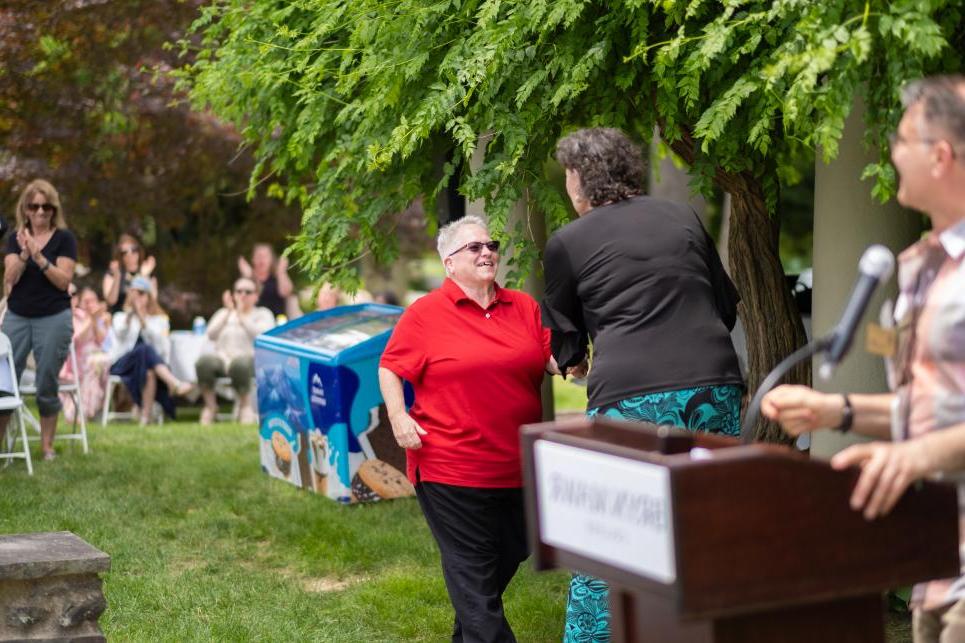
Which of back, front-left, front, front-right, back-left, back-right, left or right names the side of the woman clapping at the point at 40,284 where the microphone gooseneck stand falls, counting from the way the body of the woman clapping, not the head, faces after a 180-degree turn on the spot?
back

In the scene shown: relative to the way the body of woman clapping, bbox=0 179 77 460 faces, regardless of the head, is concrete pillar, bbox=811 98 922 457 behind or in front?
in front

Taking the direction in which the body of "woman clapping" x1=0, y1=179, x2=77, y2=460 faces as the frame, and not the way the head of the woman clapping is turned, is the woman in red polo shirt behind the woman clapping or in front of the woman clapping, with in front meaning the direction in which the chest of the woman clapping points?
in front

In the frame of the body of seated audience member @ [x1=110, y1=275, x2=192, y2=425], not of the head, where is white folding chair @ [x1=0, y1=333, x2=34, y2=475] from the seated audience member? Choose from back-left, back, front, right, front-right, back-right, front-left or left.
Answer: front

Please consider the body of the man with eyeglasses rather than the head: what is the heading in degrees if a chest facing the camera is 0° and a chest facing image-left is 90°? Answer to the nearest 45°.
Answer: approximately 90°

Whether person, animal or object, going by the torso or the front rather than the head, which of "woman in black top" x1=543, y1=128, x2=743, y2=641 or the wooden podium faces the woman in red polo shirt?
the woman in black top

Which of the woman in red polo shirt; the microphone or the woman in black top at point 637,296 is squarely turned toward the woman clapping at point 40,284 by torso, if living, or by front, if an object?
the woman in black top

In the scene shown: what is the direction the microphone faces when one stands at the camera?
facing to the right of the viewer

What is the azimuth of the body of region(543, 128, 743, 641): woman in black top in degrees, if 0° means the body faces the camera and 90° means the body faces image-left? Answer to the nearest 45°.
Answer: approximately 135°

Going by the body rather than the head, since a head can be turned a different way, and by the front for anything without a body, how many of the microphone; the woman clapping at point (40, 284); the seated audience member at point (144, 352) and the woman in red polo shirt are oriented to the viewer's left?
0

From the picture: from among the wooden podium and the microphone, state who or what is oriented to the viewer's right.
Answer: the microphone

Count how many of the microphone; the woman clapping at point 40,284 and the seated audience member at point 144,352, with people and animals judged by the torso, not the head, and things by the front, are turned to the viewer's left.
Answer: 0

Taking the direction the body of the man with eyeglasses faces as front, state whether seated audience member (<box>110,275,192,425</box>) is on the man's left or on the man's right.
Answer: on the man's right

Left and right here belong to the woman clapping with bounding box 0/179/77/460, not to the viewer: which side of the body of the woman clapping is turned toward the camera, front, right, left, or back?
front

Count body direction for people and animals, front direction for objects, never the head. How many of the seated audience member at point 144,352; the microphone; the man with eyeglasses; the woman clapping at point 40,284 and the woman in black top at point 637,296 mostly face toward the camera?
2

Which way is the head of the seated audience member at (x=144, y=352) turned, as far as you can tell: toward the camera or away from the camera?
toward the camera
